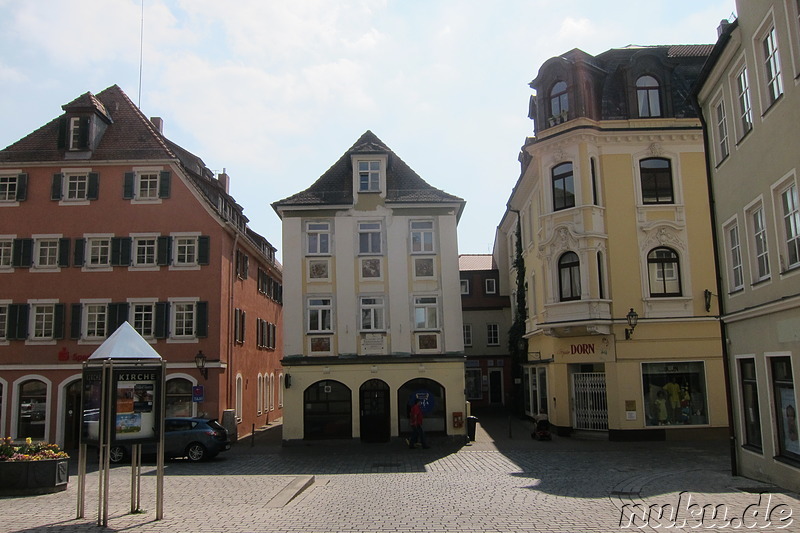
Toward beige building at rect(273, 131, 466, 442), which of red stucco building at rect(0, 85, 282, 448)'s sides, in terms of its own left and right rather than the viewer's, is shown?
left

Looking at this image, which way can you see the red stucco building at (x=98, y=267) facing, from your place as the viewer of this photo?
facing the viewer

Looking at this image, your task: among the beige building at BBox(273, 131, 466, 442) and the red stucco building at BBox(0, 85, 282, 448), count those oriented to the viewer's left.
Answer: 0

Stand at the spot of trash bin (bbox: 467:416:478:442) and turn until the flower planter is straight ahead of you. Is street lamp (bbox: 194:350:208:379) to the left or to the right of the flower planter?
right

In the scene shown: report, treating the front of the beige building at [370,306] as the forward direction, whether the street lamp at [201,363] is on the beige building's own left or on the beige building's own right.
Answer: on the beige building's own right

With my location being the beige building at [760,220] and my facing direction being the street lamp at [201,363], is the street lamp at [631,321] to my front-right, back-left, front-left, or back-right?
front-right

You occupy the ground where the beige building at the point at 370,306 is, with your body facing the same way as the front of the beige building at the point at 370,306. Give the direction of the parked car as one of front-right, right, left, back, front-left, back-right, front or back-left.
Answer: front-right

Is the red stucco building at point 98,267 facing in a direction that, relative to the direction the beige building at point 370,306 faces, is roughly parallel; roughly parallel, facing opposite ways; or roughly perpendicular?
roughly parallel

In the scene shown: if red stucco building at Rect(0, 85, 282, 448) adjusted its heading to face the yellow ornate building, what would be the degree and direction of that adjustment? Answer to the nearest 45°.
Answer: approximately 45° to its left

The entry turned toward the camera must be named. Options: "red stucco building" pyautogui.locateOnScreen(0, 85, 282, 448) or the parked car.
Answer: the red stucco building

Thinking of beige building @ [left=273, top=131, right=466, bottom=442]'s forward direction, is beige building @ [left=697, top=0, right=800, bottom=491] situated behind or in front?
in front
